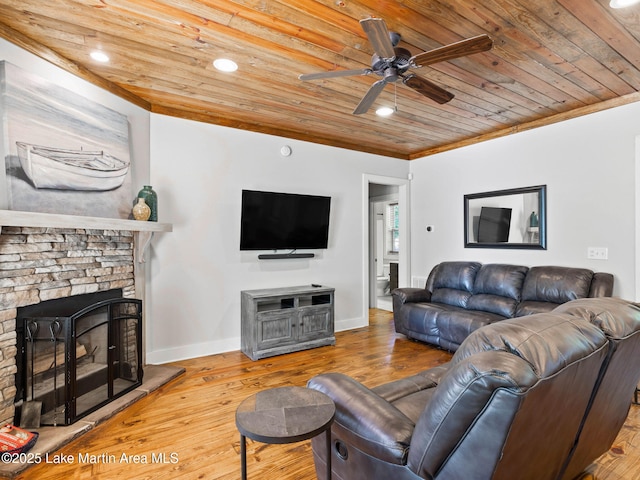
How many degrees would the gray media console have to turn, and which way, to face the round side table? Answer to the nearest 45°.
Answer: approximately 45° to its right

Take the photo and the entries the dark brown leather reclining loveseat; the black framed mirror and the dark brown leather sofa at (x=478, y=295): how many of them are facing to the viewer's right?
0

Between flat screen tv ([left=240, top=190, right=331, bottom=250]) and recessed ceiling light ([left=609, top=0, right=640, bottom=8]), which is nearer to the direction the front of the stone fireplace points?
the recessed ceiling light

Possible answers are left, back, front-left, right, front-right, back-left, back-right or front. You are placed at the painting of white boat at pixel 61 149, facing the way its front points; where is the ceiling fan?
front

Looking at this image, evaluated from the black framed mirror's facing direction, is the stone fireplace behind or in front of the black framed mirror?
in front

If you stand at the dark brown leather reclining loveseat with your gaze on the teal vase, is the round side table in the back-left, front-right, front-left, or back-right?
front-left

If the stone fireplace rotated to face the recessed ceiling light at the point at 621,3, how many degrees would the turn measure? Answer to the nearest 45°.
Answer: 0° — it already faces it

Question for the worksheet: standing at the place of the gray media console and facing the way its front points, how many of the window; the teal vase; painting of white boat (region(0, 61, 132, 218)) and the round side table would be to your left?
1

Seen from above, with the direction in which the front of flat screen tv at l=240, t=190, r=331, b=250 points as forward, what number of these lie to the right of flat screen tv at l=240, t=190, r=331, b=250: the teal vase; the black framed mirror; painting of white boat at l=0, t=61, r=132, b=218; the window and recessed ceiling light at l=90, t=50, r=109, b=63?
3

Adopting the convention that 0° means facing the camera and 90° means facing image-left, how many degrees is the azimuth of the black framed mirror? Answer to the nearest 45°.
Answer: approximately 45°

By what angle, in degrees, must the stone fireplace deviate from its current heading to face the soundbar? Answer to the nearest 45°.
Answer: approximately 45° to its left

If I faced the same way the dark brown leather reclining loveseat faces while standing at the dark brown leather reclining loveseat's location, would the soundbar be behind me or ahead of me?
ahead

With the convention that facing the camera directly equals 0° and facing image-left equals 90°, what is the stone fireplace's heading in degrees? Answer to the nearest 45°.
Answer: approximately 315°

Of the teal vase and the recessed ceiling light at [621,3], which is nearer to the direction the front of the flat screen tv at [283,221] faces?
the recessed ceiling light

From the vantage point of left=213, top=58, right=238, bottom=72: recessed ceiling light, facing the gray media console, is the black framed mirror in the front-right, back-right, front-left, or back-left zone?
front-right

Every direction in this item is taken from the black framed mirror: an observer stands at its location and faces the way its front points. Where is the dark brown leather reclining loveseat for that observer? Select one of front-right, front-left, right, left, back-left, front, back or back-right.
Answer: front-left

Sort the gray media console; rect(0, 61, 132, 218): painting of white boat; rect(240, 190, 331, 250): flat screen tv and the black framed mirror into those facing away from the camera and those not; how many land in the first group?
0

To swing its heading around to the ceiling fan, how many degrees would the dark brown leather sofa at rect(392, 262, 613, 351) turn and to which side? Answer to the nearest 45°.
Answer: approximately 45° to its left

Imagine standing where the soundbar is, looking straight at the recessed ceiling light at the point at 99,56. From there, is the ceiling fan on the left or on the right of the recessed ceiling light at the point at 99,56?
left
